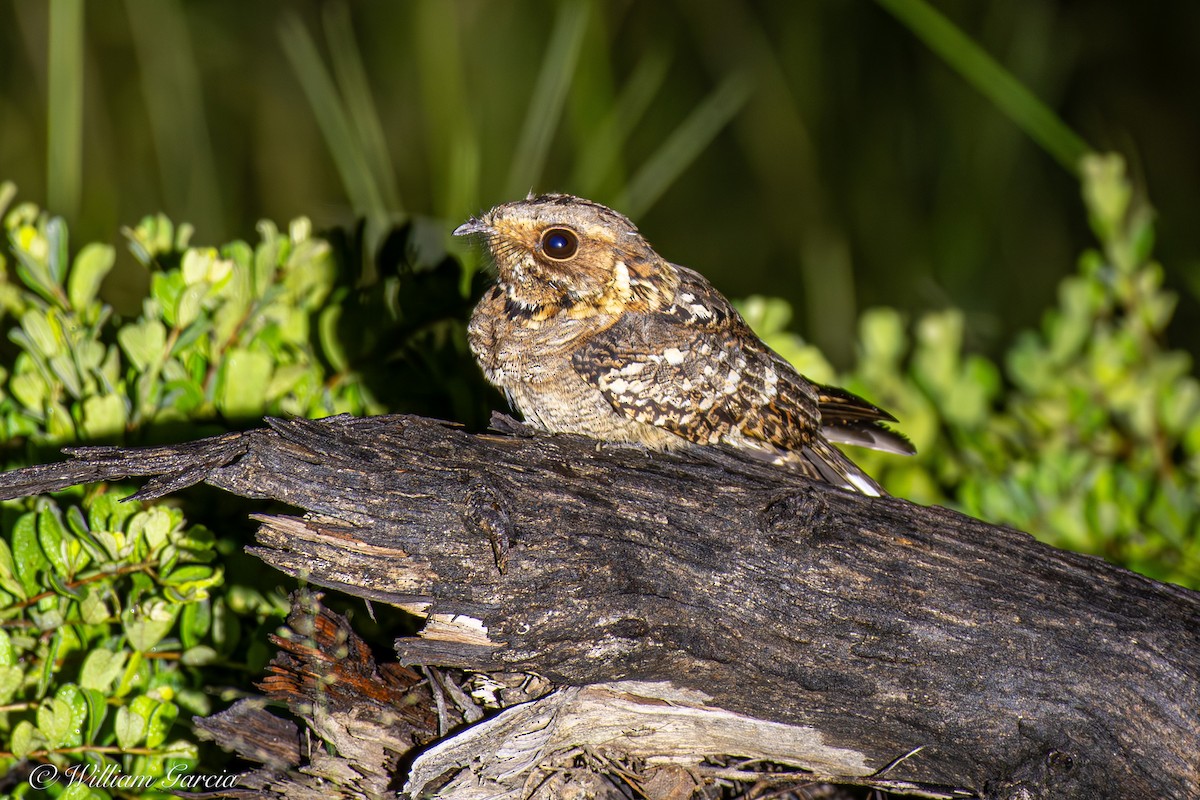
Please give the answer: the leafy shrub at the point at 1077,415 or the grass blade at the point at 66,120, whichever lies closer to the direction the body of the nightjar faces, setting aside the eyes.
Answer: the grass blade

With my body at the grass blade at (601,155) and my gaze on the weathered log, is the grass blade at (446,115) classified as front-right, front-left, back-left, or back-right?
back-right

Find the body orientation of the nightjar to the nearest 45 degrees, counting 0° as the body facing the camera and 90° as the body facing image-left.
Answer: approximately 90°
